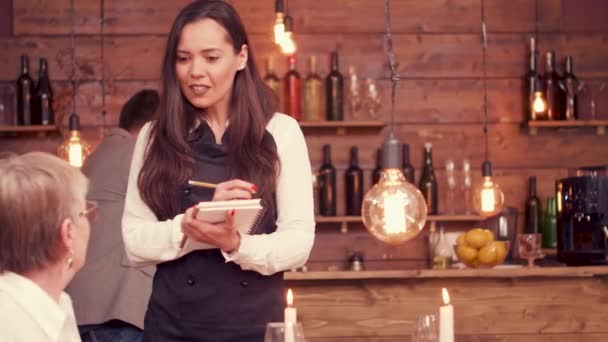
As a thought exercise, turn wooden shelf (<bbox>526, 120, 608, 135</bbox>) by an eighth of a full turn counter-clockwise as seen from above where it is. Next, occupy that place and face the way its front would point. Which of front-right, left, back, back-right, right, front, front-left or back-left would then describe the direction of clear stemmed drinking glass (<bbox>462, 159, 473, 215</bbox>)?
back-right

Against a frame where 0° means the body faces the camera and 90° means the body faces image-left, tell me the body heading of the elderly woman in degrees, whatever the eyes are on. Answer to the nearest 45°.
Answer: approximately 225°

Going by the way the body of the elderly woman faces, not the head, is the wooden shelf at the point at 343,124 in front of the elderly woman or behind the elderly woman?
in front

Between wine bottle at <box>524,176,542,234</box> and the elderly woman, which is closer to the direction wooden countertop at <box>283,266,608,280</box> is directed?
the elderly woman

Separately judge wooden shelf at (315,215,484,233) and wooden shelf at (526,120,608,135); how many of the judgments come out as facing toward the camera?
2

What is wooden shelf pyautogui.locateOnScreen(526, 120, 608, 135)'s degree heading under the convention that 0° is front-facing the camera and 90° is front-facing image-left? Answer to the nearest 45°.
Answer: approximately 0°

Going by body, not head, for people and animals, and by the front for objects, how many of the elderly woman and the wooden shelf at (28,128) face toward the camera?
1

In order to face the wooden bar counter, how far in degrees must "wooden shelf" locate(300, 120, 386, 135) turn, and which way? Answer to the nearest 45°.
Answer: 0° — it already faces it

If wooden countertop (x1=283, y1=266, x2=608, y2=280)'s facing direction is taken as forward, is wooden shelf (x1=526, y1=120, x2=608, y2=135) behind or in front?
behind

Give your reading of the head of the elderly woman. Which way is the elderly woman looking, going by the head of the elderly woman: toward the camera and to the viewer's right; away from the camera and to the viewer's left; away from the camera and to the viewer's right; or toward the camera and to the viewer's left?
away from the camera and to the viewer's right

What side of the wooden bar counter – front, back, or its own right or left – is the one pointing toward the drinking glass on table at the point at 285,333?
front

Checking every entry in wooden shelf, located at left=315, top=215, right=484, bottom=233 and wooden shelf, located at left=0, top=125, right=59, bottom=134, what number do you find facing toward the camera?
2
